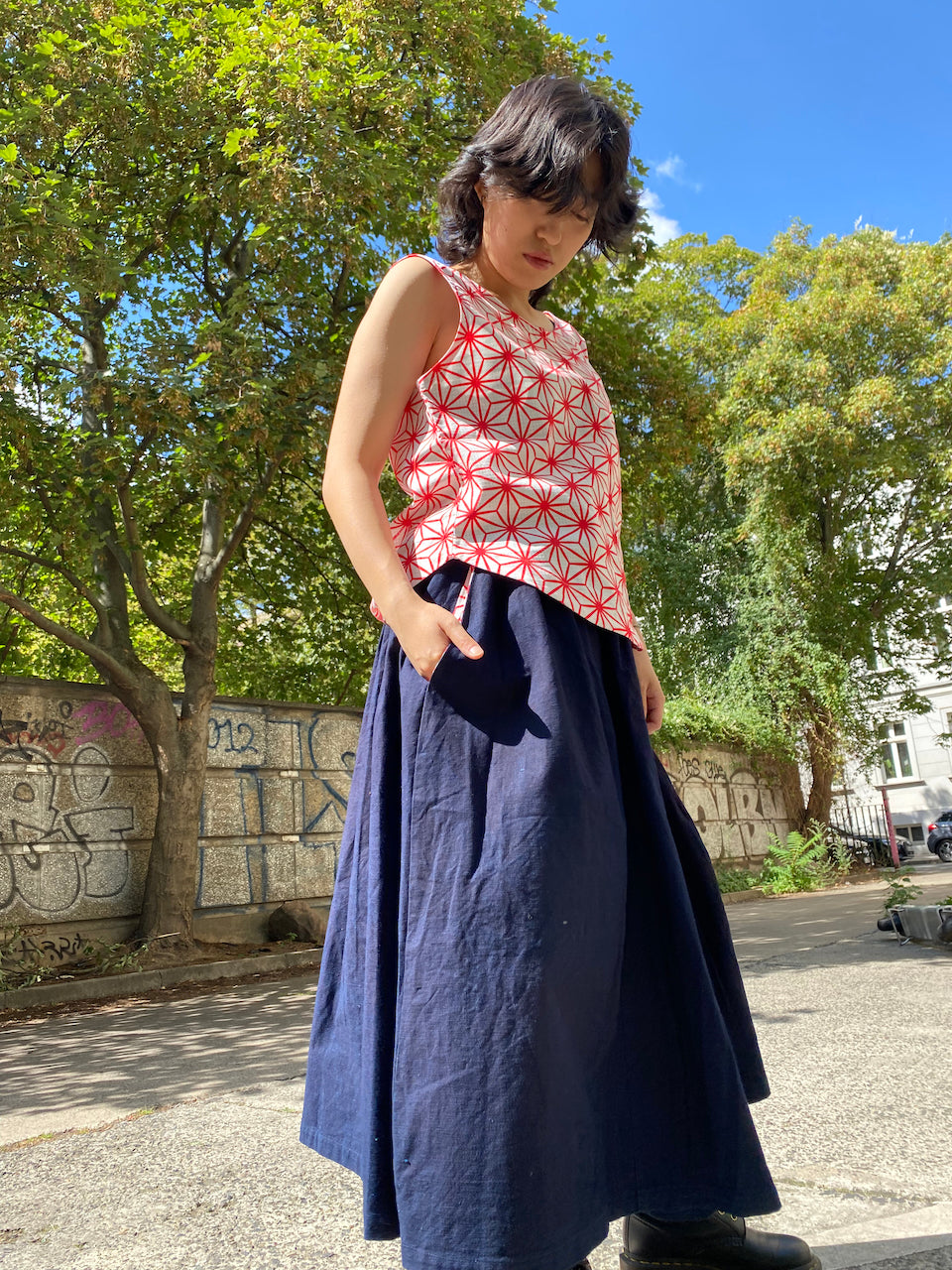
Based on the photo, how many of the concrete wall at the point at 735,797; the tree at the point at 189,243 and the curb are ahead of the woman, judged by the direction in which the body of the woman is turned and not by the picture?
0

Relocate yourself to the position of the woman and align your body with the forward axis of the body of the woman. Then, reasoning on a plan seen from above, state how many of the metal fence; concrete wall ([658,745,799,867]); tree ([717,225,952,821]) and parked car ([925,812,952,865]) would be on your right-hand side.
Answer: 0

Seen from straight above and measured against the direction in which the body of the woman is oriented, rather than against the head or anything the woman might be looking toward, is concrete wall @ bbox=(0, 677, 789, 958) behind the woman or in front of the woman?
behind

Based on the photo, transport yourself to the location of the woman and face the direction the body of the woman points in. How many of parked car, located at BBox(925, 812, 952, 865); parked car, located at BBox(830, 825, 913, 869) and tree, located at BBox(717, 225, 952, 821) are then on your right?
0

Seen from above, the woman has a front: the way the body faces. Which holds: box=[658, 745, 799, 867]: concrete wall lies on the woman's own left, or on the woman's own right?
on the woman's own left

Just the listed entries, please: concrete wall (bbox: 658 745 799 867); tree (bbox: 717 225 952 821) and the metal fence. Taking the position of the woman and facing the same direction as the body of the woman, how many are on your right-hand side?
0

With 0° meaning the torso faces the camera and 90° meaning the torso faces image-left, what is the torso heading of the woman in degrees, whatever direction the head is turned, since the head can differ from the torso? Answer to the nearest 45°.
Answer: approximately 315°

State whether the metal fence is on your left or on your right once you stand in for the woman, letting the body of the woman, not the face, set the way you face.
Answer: on your left

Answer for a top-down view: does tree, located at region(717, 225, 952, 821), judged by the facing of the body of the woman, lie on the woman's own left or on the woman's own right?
on the woman's own left

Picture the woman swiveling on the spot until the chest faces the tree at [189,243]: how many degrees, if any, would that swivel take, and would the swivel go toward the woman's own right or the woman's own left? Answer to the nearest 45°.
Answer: approximately 180°

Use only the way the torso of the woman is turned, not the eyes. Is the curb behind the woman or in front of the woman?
behind

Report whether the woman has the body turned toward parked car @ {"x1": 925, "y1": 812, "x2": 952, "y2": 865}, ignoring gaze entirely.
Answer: no
